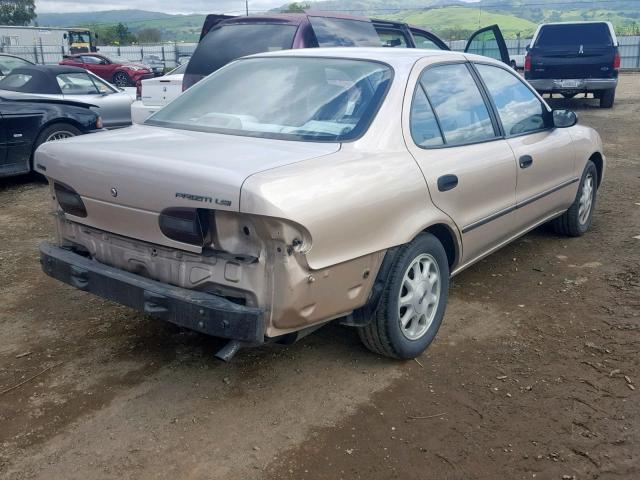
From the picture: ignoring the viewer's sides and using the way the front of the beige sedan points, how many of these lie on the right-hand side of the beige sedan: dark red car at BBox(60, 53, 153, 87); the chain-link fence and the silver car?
0

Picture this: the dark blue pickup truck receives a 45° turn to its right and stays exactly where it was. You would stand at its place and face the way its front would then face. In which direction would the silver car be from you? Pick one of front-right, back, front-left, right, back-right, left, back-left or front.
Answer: back

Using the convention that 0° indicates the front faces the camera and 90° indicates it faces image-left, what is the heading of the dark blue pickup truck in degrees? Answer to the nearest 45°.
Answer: approximately 180°

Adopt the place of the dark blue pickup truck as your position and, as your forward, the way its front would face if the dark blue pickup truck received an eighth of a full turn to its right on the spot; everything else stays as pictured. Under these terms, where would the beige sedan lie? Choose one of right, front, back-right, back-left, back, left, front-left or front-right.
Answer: back-right

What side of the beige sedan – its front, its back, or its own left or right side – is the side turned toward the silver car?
left

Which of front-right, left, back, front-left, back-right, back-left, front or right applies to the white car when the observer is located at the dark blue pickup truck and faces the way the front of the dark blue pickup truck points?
back-left

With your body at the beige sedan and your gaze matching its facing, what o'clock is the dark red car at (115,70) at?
The dark red car is roughly at 10 o'clock from the beige sedan.

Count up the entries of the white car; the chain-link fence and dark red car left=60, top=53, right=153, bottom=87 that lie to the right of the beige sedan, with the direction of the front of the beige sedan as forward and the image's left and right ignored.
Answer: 0

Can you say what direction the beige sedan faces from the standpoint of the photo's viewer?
facing away from the viewer and to the right of the viewer

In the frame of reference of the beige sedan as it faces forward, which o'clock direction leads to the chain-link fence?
The chain-link fence is roughly at 10 o'clock from the beige sedan.
